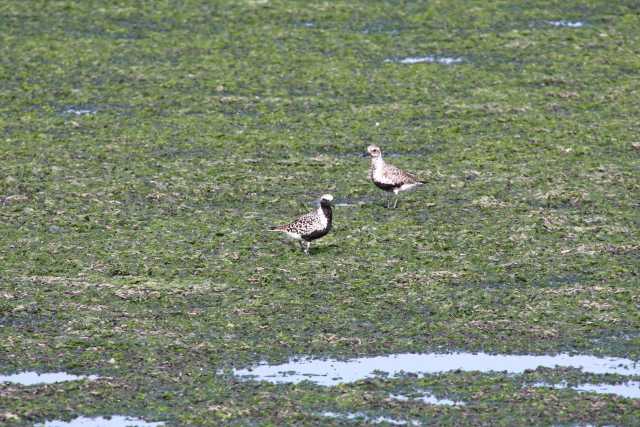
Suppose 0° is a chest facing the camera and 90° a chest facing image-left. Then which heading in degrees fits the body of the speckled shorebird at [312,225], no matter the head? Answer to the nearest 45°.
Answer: approximately 270°
